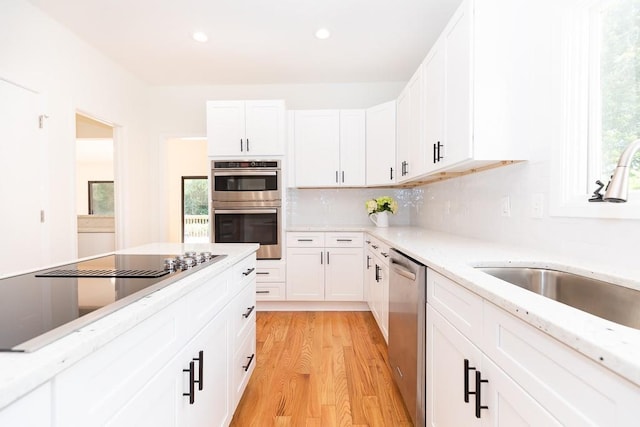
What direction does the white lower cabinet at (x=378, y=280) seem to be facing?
to the viewer's left

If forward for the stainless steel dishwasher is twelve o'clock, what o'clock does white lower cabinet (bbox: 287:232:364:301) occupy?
The white lower cabinet is roughly at 2 o'clock from the stainless steel dishwasher.

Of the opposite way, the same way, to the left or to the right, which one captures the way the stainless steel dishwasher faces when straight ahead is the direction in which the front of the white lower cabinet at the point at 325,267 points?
to the right

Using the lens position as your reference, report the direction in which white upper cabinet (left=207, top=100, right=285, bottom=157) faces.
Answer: facing the viewer

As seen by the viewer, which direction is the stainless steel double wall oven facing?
toward the camera

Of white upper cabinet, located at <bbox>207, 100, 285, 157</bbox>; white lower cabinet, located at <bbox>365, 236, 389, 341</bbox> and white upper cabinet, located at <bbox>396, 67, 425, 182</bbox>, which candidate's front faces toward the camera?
white upper cabinet, located at <bbox>207, 100, 285, 157</bbox>

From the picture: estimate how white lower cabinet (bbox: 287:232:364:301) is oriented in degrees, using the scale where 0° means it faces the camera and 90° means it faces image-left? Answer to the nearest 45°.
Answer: approximately 0°

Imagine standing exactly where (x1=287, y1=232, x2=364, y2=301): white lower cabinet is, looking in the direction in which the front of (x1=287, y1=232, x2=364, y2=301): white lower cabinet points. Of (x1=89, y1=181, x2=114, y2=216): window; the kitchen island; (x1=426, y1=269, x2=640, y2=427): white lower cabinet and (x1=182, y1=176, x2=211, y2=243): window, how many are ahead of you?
2

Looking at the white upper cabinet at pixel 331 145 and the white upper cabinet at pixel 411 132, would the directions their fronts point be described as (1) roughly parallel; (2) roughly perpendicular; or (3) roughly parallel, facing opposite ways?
roughly perpendicular

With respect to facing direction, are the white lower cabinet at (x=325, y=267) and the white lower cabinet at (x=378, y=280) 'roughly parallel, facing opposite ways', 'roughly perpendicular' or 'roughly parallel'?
roughly perpendicular

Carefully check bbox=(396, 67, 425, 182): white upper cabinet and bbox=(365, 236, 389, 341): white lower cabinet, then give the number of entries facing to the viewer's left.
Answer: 2

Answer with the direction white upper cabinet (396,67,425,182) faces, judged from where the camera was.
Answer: facing to the left of the viewer

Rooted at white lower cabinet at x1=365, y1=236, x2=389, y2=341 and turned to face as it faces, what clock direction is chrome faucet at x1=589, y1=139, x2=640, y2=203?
The chrome faucet is roughly at 8 o'clock from the white lower cabinet.

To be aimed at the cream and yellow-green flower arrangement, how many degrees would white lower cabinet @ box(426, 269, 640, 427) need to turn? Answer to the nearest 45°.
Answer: approximately 90° to its right

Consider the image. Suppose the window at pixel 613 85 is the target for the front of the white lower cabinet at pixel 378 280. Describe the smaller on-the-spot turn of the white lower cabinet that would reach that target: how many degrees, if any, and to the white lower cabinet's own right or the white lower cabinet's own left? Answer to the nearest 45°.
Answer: approximately 135° to the white lower cabinet's own left

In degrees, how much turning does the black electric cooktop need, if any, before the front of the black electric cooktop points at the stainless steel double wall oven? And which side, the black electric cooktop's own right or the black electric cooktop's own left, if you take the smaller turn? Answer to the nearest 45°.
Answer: approximately 90° to the black electric cooktop's own left

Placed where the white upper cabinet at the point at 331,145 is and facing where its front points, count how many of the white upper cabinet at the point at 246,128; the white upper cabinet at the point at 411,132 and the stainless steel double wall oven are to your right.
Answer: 2

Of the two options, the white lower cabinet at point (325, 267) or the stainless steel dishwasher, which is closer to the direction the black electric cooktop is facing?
the stainless steel dishwasher
